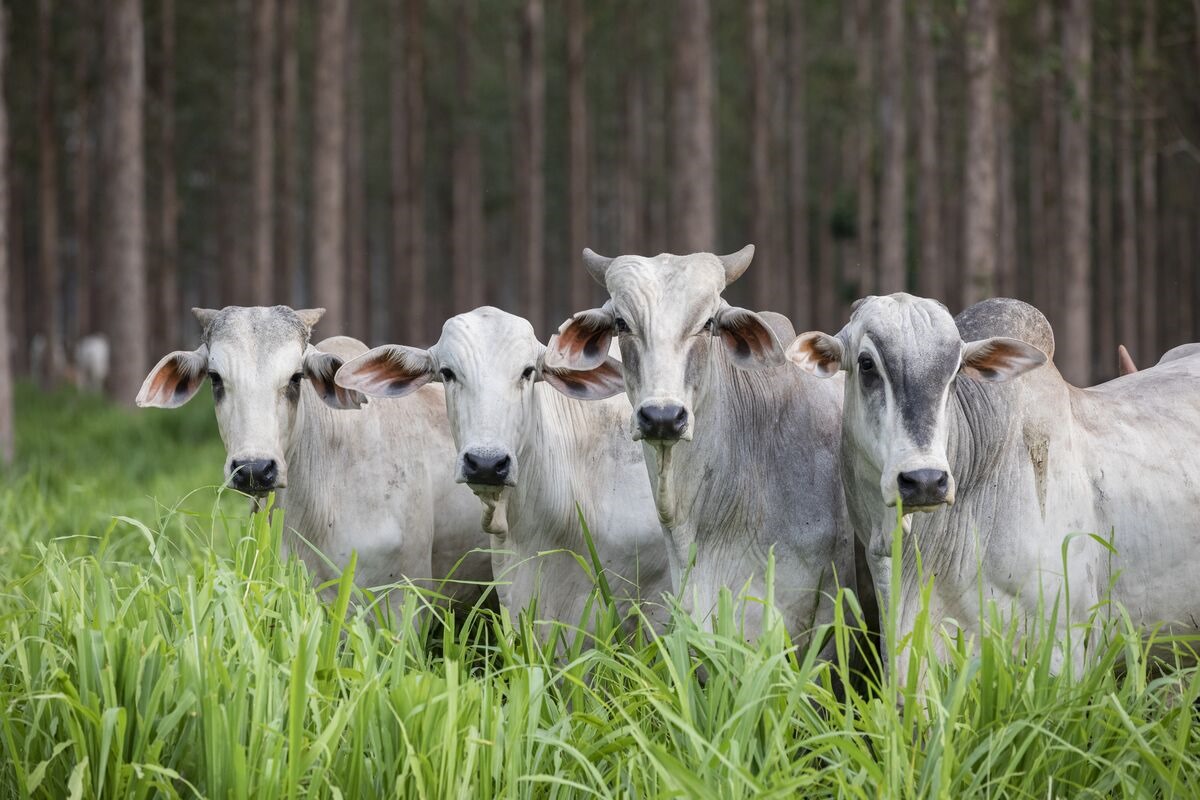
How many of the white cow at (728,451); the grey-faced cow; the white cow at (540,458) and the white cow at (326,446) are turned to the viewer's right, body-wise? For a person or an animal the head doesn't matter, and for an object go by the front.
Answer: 0

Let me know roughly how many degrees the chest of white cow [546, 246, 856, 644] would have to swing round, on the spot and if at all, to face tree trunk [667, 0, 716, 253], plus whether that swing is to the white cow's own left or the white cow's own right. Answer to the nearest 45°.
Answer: approximately 135° to the white cow's own right

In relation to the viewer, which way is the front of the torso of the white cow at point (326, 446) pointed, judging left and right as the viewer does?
facing the viewer and to the left of the viewer

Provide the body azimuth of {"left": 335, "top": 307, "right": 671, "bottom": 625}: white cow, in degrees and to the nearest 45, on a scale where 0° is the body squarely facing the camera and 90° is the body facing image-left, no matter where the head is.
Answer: approximately 45°

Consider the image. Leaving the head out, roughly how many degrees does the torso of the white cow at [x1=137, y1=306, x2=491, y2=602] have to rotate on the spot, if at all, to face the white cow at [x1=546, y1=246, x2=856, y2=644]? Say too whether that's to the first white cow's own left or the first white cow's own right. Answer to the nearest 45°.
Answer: approximately 90° to the first white cow's own left

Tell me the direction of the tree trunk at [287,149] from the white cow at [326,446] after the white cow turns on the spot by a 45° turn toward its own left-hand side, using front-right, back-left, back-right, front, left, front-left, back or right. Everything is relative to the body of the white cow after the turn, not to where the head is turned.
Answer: back

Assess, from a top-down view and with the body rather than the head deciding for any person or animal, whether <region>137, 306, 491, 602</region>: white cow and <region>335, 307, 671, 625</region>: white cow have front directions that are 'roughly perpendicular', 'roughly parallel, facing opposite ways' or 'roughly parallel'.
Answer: roughly parallel

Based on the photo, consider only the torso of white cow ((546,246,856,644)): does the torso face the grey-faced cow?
no

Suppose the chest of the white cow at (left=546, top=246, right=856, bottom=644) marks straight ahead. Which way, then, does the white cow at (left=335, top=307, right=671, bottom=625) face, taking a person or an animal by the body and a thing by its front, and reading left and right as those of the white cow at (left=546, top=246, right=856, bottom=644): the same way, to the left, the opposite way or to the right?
the same way

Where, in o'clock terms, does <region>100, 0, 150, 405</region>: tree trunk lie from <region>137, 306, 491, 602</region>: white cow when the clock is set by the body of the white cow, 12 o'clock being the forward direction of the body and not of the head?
The tree trunk is roughly at 4 o'clock from the white cow.

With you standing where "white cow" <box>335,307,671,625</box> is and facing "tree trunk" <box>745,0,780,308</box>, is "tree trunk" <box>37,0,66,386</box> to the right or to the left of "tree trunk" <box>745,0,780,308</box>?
left

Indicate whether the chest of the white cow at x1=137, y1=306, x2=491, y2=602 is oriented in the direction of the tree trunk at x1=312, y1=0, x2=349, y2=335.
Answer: no

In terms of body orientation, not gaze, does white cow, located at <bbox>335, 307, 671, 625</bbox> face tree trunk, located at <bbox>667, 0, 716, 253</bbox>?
no

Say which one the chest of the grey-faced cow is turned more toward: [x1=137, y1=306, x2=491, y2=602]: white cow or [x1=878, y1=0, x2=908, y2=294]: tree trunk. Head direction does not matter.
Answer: the white cow

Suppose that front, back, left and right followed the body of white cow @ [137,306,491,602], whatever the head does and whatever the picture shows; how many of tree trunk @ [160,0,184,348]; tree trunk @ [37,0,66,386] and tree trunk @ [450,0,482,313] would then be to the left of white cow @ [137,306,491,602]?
0

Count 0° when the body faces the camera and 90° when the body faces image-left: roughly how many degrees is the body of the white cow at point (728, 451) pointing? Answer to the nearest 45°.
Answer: approximately 45°

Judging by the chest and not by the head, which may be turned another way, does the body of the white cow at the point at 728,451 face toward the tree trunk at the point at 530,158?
no

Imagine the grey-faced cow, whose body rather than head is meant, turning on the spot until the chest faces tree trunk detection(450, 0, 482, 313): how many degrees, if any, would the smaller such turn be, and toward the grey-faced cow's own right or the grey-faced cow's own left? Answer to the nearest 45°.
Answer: approximately 90° to the grey-faced cow's own right
